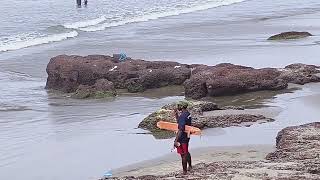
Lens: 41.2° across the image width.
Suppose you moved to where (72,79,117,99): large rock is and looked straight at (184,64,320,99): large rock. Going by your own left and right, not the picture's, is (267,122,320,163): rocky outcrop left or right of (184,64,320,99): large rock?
right

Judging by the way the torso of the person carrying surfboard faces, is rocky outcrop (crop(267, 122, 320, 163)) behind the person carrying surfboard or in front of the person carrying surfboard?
behind

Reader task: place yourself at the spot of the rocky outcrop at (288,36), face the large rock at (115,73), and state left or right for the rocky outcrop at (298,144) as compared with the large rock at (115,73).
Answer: left

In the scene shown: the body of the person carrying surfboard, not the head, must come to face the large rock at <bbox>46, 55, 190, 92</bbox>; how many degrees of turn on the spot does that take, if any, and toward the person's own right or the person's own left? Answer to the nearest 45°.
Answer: approximately 90° to the person's own right
